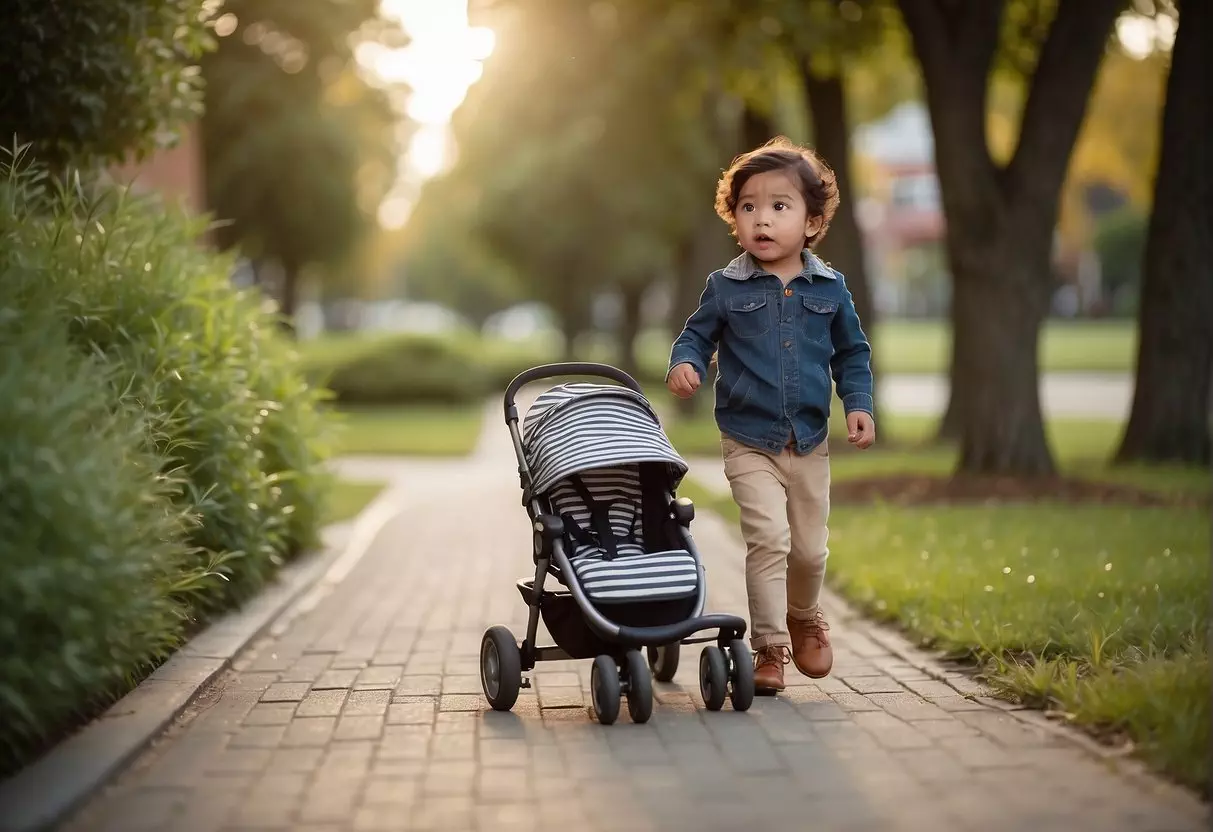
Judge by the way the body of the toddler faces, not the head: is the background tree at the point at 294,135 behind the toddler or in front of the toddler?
behind

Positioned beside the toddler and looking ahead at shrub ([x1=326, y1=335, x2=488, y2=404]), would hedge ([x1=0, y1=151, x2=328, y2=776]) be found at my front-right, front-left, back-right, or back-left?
front-left

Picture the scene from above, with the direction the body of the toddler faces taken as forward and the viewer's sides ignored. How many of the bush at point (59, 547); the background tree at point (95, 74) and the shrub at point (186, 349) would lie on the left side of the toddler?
0

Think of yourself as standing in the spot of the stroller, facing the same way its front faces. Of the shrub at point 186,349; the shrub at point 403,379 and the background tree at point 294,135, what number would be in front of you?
0

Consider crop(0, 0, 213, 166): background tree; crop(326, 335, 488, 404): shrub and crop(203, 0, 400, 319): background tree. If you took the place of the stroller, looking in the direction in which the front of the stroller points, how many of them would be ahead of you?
0

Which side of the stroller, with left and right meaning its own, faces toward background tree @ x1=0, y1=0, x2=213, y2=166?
back

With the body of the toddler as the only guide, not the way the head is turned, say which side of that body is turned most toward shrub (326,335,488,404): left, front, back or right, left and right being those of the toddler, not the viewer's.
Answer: back

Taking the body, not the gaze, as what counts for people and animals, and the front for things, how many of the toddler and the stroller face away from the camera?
0

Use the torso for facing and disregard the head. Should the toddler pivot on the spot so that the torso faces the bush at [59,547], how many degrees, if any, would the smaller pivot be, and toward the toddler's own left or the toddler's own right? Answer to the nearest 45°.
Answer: approximately 45° to the toddler's own right

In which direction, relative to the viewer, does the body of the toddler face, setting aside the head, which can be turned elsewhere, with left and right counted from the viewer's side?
facing the viewer

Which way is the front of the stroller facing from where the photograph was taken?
facing the viewer and to the right of the viewer

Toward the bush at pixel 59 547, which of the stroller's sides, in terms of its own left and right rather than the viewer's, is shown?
right
